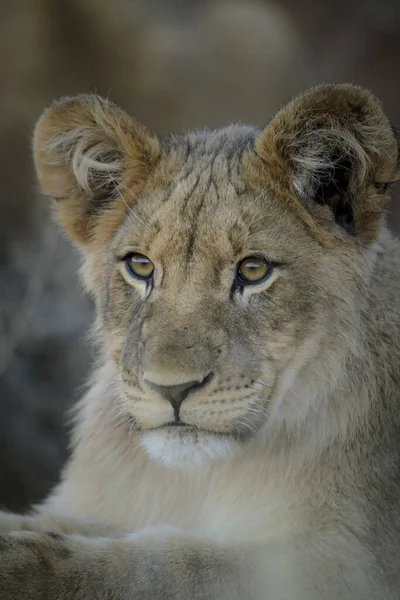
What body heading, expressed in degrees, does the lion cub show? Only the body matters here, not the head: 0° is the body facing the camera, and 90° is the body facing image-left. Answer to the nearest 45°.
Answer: approximately 45°
